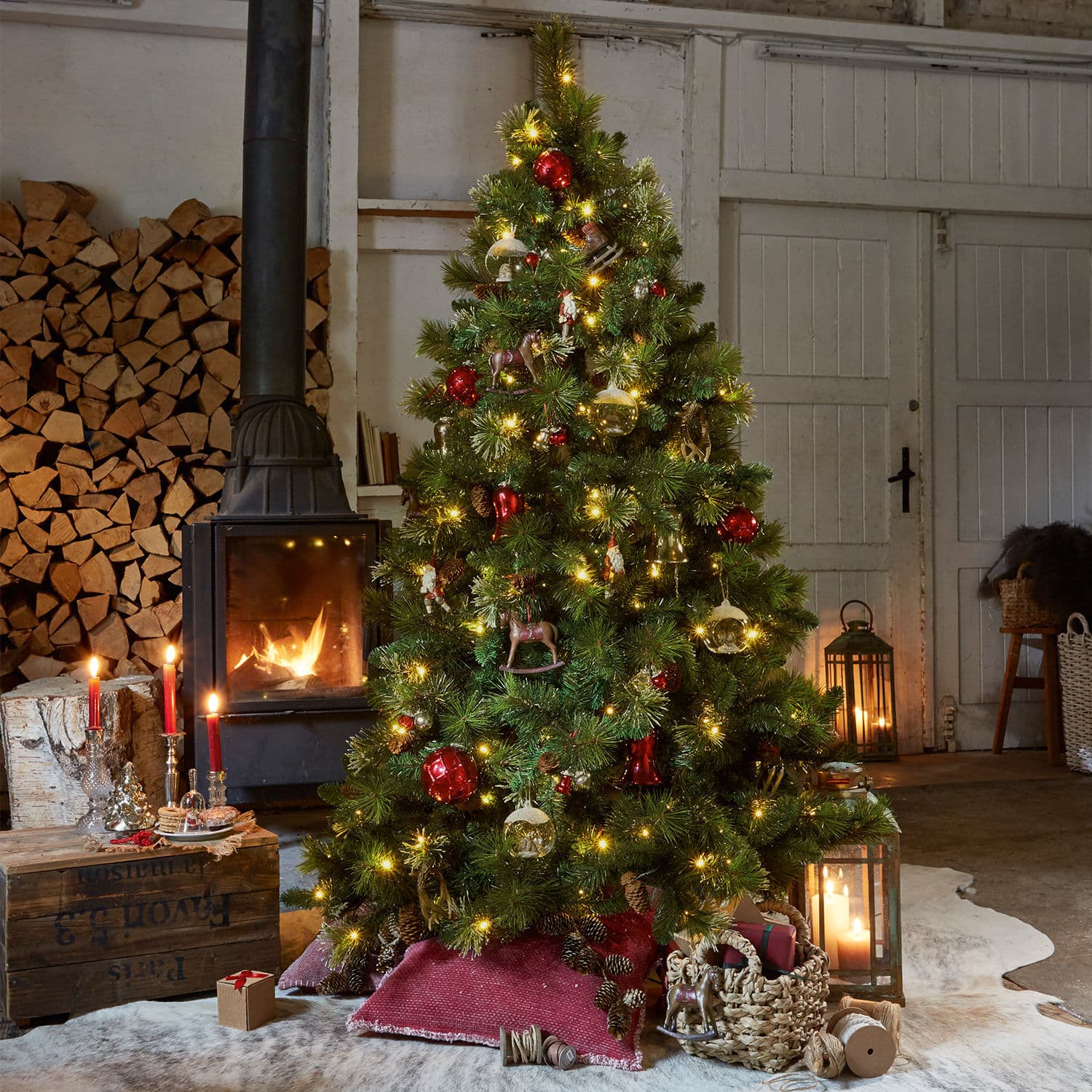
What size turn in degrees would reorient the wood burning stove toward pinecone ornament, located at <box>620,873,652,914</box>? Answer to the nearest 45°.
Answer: approximately 45° to its left

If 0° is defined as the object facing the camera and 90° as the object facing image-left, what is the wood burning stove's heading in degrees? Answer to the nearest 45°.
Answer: approximately 0°

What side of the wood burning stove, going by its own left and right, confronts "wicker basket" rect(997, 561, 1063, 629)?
left

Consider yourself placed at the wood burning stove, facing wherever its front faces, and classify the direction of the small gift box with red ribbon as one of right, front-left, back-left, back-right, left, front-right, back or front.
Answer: front

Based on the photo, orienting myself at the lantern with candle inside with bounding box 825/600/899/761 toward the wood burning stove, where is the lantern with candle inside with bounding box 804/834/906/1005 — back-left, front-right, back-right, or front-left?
front-left

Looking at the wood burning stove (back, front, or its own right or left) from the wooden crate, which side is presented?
front

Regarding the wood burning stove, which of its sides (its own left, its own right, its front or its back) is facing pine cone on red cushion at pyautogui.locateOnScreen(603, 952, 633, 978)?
front

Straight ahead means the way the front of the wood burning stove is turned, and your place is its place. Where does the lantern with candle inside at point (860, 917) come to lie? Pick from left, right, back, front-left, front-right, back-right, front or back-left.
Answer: front-left

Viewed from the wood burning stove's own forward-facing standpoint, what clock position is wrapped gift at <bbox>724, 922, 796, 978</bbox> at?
The wrapped gift is roughly at 11 o'clock from the wood burning stove.

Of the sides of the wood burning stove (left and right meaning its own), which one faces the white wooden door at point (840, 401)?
left

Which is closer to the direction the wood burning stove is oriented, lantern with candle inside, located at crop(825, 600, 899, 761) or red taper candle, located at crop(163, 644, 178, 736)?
the red taper candle

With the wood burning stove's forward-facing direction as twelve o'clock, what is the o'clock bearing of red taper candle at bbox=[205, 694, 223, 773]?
The red taper candle is roughly at 12 o'clock from the wood burning stove.

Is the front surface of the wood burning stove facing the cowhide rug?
yes

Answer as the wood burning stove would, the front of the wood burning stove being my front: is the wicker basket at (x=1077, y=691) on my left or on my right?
on my left
